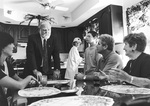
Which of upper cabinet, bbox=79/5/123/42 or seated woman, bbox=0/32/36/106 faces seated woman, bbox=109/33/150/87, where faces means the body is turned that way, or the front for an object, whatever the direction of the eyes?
seated woman, bbox=0/32/36/106

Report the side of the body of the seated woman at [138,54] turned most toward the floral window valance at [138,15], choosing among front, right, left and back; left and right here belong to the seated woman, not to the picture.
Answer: right

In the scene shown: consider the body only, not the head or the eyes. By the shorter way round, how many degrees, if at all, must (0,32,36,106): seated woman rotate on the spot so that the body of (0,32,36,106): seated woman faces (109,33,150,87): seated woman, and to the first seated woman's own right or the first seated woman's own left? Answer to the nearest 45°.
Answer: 0° — they already face them

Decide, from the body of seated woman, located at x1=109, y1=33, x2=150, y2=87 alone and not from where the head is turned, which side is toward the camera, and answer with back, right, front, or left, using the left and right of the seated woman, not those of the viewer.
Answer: left

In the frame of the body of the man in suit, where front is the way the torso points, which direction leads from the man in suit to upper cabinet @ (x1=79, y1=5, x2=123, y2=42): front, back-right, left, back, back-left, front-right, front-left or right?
back-left

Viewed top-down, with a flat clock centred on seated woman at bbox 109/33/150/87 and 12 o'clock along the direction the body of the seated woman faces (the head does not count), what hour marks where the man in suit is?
The man in suit is roughly at 12 o'clock from the seated woman.

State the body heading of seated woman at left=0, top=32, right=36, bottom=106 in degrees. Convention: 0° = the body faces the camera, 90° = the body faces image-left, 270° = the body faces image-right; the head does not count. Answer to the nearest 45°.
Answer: approximately 270°

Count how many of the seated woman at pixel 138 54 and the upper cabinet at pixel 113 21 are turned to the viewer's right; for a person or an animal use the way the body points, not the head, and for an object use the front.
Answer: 0

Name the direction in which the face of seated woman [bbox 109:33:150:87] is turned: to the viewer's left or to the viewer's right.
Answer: to the viewer's left

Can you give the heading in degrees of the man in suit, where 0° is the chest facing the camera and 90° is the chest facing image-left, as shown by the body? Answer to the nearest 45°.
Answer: approximately 0°

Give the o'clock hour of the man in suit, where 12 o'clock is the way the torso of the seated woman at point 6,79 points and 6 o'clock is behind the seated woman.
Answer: The man in suit is roughly at 10 o'clock from the seated woman.
